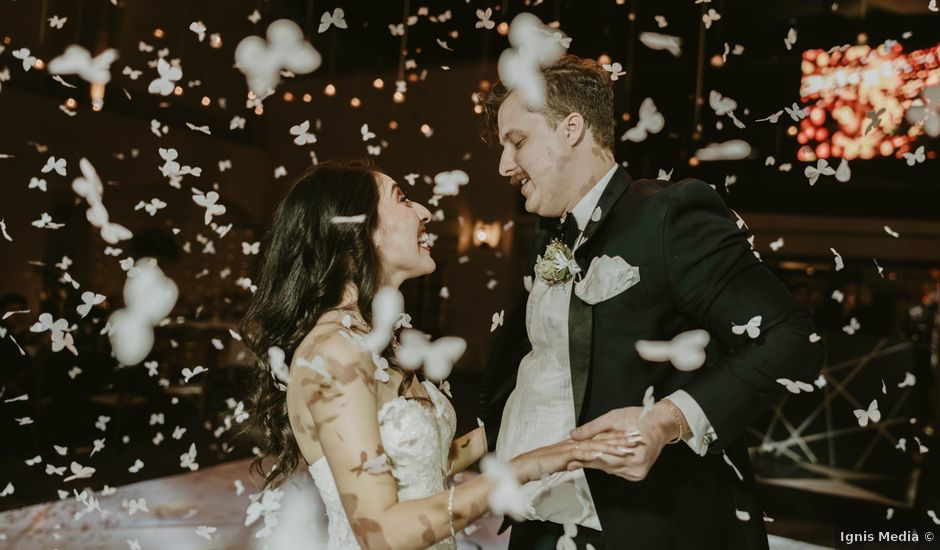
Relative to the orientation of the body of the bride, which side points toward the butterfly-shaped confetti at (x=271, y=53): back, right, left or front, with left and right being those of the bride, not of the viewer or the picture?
right

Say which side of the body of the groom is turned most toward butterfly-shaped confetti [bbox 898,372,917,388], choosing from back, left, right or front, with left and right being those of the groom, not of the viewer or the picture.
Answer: back

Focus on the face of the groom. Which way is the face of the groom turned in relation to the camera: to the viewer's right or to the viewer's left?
to the viewer's left

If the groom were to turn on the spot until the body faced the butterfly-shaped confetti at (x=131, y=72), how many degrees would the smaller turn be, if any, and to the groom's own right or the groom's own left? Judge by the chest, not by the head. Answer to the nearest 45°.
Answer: approximately 90° to the groom's own right

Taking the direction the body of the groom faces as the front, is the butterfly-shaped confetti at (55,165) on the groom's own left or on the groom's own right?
on the groom's own right

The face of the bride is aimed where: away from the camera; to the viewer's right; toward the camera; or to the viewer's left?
to the viewer's right

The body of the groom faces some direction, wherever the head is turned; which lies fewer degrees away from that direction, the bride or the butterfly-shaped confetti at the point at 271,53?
the bride

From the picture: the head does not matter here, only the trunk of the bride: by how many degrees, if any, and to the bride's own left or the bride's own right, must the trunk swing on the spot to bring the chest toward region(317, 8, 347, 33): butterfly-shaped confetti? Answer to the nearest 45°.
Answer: approximately 90° to the bride's own left

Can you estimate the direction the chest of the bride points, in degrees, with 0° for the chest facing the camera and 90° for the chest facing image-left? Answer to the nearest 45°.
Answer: approximately 270°

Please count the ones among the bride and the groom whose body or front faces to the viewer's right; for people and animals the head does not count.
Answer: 1

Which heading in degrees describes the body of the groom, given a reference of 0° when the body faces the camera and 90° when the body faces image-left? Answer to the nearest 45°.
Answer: approximately 45°
